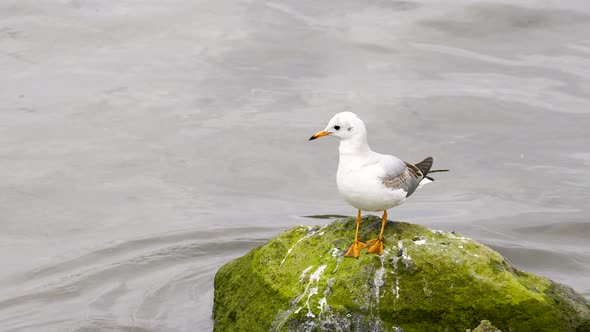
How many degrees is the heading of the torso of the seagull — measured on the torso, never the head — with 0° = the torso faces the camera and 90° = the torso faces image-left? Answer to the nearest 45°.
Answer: approximately 45°
